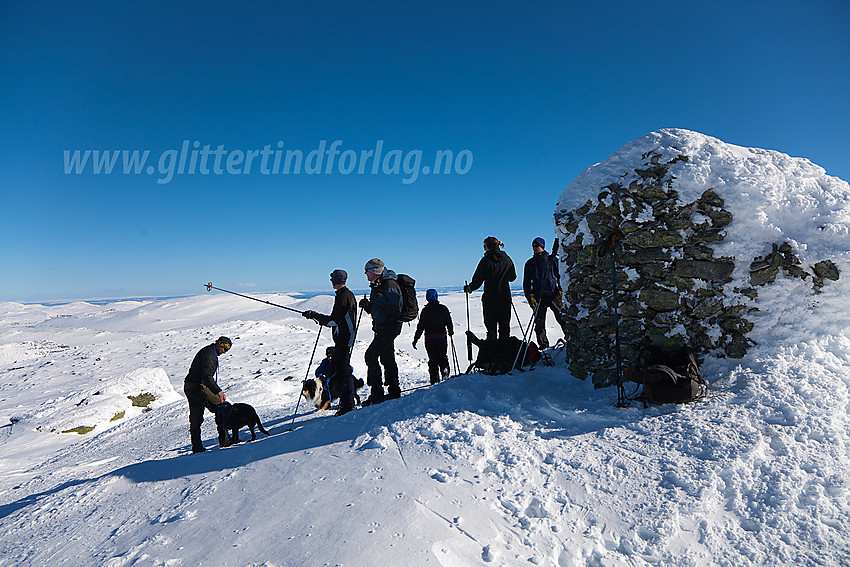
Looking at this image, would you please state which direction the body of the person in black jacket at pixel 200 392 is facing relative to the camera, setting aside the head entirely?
to the viewer's right

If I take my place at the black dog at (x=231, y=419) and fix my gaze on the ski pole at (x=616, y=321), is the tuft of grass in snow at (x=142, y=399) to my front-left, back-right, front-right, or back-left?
back-left

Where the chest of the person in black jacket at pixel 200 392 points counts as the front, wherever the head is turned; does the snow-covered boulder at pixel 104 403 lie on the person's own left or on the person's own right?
on the person's own left

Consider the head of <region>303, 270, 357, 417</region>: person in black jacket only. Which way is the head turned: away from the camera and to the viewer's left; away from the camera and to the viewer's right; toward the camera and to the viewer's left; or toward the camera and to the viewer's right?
away from the camera and to the viewer's left

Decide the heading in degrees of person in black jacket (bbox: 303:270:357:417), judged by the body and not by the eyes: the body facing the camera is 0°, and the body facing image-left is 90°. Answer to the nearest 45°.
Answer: approximately 90°

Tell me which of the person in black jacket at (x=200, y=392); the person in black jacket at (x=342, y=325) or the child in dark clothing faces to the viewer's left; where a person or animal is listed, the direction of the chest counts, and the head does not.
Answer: the person in black jacket at (x=342, y=325)

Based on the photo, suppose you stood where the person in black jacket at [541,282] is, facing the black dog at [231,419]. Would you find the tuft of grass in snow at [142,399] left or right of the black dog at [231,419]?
right

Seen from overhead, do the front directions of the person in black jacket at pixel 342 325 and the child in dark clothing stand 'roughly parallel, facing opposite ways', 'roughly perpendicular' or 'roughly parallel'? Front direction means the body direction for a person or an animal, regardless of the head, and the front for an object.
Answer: roughly perpendicular

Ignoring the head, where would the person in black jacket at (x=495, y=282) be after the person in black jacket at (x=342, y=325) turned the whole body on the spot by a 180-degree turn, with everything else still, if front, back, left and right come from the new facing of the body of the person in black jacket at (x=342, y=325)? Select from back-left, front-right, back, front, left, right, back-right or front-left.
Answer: front

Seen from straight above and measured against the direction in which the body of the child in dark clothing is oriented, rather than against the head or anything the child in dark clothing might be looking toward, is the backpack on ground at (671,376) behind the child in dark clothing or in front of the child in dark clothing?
behind

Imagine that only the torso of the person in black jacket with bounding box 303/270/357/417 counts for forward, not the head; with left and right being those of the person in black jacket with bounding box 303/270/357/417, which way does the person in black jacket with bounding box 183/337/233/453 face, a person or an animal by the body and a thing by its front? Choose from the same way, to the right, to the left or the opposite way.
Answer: the opposite way

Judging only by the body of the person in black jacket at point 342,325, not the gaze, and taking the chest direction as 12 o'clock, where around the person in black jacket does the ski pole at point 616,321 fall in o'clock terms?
The ski pole is roughly at 7 o'clock from the person in black jacket.

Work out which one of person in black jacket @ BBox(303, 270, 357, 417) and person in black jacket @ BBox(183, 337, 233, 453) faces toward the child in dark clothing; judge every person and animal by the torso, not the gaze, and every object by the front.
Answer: person in black jacket @ BBox(183, 337, 233, 453)

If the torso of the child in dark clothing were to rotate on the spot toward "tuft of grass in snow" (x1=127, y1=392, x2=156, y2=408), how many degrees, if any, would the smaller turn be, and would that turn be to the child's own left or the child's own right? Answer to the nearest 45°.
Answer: approximately 45° to the child's own left

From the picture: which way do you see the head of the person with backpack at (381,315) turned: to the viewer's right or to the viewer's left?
to the viewer's left
